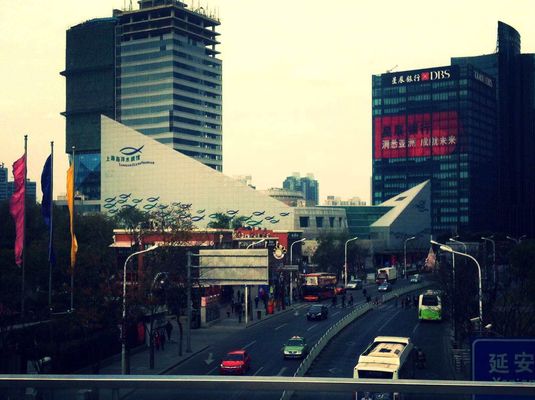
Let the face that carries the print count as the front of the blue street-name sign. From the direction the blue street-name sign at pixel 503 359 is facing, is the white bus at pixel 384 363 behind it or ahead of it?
behind

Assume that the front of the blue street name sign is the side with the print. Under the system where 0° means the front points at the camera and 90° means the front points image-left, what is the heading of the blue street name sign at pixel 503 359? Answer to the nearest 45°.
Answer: approximately 0°

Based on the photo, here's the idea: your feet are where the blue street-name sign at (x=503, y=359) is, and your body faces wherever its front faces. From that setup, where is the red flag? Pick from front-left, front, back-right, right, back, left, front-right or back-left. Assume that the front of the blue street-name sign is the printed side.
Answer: back-right
